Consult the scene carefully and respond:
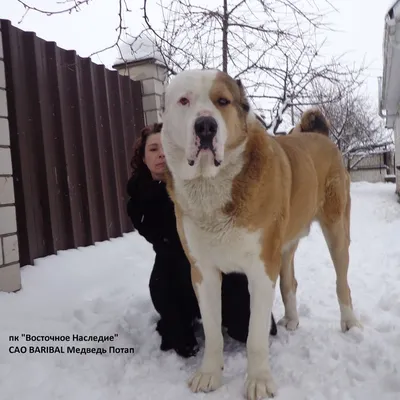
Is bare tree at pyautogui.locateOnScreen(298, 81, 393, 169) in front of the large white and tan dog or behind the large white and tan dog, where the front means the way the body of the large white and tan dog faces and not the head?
behind

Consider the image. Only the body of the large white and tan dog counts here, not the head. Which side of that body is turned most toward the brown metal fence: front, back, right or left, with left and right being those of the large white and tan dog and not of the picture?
right

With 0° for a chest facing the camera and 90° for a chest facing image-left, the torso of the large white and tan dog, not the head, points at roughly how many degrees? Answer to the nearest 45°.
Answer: approximately 45°

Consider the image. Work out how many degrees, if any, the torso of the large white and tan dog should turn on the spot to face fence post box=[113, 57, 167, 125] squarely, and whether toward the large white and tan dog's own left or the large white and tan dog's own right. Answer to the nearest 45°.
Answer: approximately 135° to the large white and tan dog's own right

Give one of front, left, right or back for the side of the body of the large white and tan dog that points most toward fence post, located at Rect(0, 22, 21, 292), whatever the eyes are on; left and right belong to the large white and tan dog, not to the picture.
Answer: right
